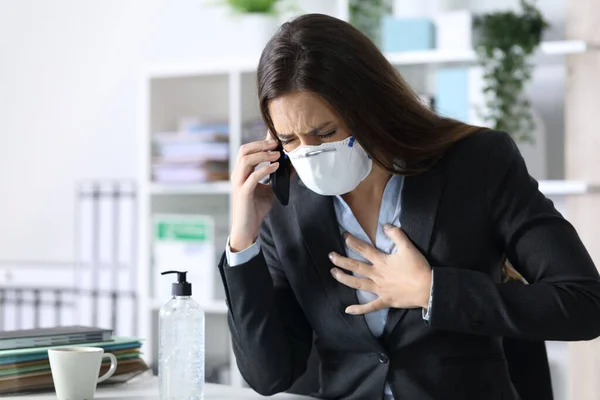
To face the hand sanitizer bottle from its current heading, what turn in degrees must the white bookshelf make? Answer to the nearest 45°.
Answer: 0° — it already faces it

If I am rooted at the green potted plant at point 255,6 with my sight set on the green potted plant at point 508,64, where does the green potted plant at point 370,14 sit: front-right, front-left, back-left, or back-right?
front-left

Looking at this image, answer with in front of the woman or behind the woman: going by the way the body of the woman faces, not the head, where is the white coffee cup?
in front

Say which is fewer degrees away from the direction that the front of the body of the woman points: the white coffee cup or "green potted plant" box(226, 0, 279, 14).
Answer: the white coffee cup

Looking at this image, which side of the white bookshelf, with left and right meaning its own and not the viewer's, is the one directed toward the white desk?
front

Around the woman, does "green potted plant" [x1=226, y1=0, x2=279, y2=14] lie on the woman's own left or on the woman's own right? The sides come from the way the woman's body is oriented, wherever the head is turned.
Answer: on the woman's own right

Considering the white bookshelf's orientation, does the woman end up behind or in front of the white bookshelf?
in front

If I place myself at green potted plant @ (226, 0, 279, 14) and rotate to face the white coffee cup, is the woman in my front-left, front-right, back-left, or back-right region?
front-left

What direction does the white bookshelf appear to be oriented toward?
toward the camera

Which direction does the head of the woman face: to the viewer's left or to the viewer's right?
to the viewer's left

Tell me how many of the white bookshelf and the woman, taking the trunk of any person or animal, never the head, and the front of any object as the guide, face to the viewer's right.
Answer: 0

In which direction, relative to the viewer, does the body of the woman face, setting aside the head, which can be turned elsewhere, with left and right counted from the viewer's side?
facing the viewer and to the left of the viewer

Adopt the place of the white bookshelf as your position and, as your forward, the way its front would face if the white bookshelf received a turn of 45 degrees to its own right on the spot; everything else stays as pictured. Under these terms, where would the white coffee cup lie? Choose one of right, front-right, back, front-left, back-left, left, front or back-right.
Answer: front-left

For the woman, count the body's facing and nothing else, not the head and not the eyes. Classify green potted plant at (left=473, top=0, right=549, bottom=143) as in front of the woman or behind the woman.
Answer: behind

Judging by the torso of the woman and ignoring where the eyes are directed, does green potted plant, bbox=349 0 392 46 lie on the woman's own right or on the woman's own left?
on the woman's own right

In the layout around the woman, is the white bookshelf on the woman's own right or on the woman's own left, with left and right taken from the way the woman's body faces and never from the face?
on the woman's own right

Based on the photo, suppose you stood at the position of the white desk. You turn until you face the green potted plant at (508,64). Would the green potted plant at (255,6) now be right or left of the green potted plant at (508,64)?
left
